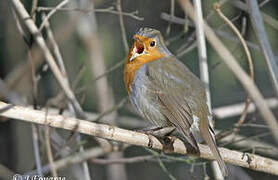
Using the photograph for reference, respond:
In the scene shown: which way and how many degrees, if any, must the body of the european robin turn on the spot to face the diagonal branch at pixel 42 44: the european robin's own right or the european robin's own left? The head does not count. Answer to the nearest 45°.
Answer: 0° — it already faces it

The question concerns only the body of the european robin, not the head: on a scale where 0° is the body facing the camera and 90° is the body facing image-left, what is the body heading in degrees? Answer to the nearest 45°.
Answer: approximately 90°

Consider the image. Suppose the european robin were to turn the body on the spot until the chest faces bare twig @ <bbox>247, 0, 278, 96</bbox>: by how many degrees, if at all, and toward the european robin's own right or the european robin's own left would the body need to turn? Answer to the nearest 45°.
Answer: approximately 135° to the european robin's own left
